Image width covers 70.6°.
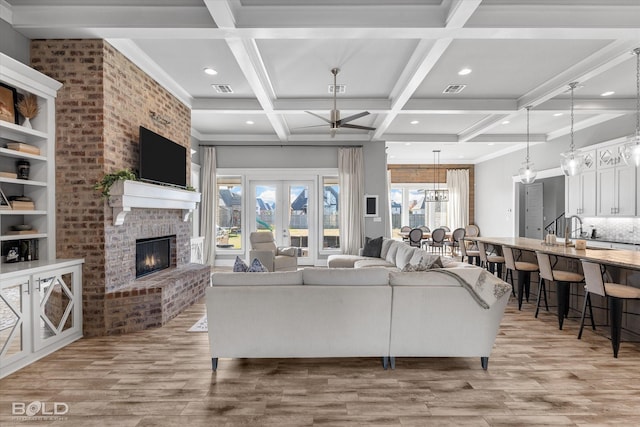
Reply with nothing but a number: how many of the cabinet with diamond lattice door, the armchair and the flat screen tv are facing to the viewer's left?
0

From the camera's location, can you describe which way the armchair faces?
facing the viewer and to the right of the viewer

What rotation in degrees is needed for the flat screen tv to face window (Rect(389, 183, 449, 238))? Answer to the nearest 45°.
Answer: approximately 90° to its left

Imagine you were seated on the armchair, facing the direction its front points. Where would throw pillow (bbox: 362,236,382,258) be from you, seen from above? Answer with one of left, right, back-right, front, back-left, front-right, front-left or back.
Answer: front-left

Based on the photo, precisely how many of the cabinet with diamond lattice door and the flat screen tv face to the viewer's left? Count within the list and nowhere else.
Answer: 0

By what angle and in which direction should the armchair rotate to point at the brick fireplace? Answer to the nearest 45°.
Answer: approximately 90° to its right

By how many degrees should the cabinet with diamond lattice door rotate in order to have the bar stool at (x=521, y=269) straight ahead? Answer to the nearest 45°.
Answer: approximately 45° to its left

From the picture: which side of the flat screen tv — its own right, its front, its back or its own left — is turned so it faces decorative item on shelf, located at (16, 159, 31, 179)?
right

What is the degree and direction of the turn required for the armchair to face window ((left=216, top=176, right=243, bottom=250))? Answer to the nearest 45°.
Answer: approximately 180°

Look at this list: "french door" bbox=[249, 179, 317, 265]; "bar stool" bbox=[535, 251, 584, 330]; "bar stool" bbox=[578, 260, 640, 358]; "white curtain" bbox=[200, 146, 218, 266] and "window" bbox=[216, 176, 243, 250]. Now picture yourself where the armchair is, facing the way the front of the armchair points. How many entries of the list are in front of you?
2

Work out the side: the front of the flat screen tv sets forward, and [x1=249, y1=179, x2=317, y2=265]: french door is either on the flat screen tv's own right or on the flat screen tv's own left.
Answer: on the flat screen tv's own left

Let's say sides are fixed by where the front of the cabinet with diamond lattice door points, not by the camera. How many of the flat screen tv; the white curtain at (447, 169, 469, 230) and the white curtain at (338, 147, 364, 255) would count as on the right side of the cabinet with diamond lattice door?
0

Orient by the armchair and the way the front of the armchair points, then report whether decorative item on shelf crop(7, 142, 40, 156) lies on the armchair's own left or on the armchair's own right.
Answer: on the armchair's own right

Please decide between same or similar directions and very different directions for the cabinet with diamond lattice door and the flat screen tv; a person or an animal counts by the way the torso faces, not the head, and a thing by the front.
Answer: same or similar directions

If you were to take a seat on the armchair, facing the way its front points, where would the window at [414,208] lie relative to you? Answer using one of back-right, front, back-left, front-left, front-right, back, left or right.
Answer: left

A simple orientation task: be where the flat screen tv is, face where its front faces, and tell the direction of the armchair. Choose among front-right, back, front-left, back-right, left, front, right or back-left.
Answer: left
